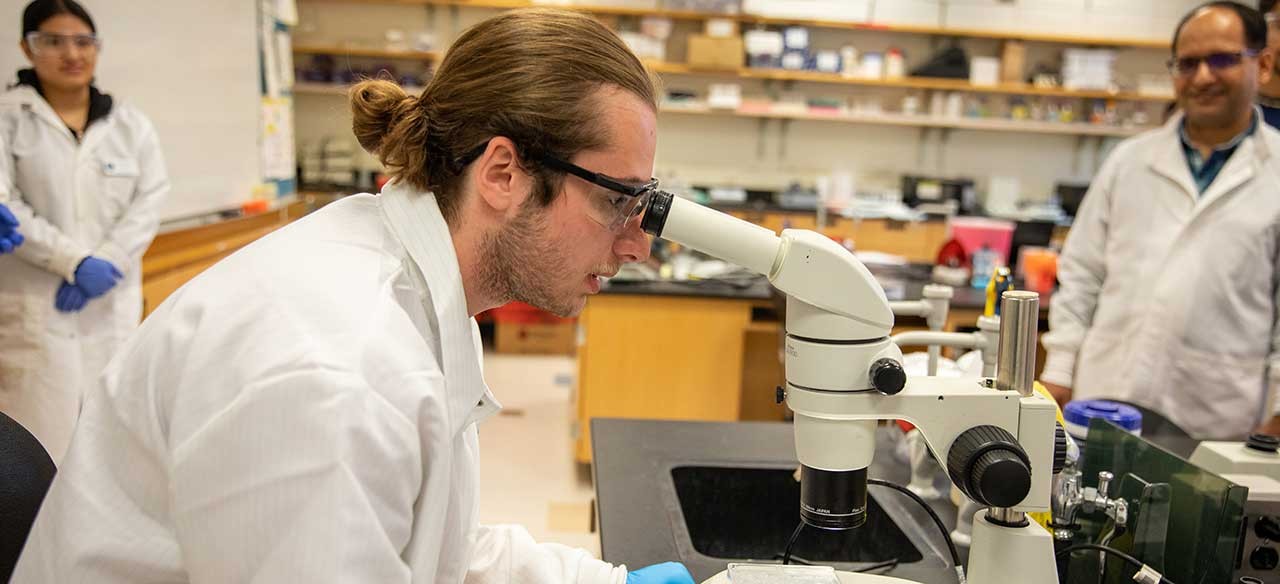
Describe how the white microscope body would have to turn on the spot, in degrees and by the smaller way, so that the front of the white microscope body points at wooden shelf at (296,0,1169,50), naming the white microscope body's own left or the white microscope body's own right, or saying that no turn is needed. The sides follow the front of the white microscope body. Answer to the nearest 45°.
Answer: approximately 90° to the white microscope body's own right

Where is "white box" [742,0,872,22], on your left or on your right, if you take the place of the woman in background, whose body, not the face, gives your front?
on your left

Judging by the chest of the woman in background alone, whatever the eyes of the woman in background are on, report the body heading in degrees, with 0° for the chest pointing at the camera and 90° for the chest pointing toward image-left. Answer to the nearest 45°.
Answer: approximately 0°

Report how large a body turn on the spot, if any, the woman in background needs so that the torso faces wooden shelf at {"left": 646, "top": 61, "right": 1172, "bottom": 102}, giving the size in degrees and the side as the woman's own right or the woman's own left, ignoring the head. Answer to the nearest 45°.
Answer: approximately 90° to the woman's own left

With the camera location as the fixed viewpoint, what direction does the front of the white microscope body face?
facing to the left of the viewer

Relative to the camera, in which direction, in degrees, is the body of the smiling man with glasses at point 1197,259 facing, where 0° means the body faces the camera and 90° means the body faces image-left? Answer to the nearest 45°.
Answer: approximately 45°

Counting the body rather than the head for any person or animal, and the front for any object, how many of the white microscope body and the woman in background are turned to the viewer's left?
1

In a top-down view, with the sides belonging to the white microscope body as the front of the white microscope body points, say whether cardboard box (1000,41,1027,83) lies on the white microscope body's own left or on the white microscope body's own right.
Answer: on the white microscope body's own right

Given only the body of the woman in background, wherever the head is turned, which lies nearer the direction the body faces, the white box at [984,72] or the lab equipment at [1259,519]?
the lab equipment
